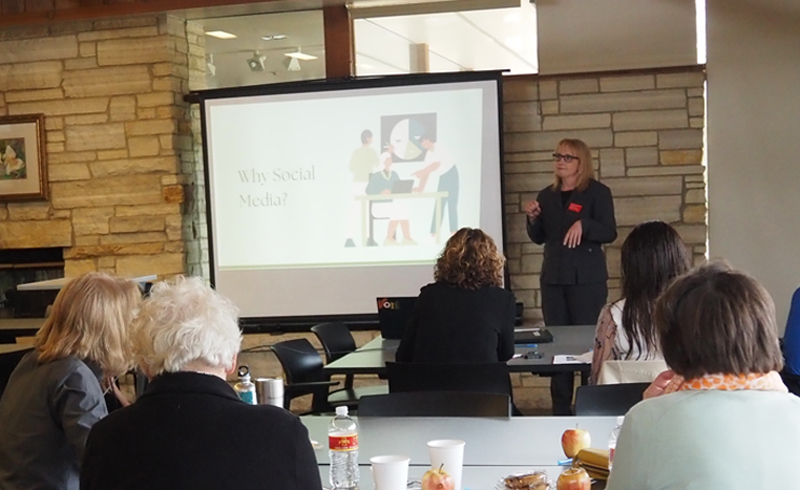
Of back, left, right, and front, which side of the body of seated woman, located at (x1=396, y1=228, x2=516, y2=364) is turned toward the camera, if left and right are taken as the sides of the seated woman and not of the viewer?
back

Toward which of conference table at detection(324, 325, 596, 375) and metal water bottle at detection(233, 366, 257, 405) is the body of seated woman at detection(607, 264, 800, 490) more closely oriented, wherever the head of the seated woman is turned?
the conference table

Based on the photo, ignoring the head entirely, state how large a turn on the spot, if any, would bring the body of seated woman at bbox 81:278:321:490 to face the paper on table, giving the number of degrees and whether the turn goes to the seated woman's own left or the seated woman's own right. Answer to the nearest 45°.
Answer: approximately 45° to the seated woman's own right

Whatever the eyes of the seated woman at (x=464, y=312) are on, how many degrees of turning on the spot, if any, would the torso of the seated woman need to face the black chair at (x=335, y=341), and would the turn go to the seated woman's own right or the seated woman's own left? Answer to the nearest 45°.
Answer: approximately 45° to the seated woman's own left

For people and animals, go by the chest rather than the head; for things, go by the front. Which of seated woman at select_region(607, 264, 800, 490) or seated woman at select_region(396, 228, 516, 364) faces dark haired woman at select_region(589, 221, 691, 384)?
seated woman at select_region(607, 264, 800, 490)

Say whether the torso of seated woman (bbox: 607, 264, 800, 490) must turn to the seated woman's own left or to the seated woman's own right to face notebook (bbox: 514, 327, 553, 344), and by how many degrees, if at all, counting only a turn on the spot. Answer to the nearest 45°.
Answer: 0° — they already face it

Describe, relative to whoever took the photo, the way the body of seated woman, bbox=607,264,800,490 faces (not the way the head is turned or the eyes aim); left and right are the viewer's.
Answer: facing away from the viewer

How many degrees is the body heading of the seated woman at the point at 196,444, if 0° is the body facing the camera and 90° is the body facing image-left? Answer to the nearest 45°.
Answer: approximately 180°

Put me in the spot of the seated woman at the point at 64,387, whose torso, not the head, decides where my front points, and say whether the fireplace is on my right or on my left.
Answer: on my left

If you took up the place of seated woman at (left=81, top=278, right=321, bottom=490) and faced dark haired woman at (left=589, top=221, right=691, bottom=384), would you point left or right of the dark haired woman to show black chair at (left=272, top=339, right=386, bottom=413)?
left

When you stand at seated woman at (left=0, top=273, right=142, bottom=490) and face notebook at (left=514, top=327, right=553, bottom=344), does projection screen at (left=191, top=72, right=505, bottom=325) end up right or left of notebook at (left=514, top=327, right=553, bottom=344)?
left

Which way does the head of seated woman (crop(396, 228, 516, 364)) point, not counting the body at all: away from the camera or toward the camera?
away from the camera

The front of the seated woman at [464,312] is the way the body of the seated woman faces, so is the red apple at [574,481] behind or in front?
behind

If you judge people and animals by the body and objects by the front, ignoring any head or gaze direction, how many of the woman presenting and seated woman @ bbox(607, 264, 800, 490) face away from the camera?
1

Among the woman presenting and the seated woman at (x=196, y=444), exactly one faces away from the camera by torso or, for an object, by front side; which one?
the seated woman
